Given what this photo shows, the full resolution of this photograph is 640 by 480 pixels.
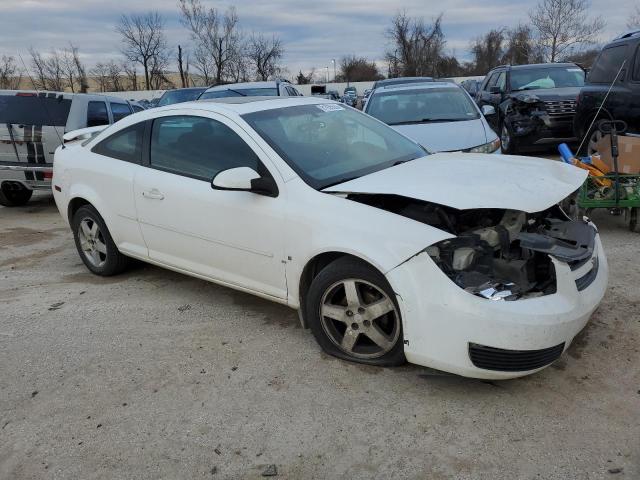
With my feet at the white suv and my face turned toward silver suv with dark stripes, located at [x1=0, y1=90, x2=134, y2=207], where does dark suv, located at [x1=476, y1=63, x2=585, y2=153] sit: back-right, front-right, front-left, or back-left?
back-left

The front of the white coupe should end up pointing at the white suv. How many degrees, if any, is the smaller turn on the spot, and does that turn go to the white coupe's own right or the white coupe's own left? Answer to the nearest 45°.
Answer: approximately 135° to the white coupe's own left

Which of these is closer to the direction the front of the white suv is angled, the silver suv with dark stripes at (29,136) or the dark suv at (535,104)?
the silver suv with dark stripes

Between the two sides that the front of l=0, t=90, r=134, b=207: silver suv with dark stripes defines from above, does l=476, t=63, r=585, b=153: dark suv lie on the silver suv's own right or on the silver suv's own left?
on the silver suv's own right

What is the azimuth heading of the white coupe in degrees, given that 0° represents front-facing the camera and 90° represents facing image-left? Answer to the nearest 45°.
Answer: approximately 315°
